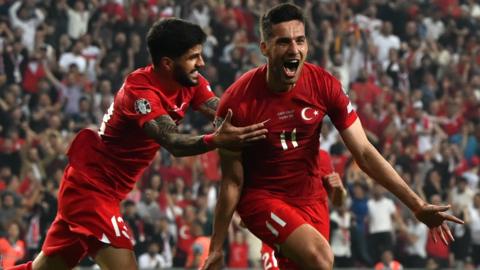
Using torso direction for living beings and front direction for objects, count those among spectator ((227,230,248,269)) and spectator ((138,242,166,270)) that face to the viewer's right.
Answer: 0

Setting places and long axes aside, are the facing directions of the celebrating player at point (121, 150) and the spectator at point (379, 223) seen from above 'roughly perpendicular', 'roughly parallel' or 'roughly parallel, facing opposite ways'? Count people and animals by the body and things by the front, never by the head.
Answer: roughly perpendicular

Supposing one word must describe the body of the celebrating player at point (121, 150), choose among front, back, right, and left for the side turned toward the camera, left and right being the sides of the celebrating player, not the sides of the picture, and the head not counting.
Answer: right

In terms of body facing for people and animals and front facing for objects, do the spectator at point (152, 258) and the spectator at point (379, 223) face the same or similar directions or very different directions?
same or similar directions

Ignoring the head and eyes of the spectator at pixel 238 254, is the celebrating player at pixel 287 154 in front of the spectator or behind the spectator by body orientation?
in front

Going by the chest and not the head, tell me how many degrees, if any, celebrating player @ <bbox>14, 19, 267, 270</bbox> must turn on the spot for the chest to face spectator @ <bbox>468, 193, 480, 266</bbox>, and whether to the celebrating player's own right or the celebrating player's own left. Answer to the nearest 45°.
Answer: approximately 45° to the celebrating player's own left

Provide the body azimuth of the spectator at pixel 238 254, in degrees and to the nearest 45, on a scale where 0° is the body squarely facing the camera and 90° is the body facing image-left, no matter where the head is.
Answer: approximately 0°

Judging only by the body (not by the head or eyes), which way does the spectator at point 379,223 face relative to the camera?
toward the camera

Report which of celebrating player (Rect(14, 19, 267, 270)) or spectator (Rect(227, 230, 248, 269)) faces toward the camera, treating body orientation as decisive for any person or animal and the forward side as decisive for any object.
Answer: the spectator

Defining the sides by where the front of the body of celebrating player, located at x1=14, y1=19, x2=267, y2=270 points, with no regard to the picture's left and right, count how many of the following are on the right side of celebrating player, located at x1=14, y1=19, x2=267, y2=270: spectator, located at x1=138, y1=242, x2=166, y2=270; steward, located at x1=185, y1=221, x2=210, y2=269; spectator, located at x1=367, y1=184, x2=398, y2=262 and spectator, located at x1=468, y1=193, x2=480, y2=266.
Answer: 0

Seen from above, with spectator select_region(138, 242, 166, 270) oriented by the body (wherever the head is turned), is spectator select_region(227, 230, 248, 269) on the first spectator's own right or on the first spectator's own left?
on the first spectator's own left

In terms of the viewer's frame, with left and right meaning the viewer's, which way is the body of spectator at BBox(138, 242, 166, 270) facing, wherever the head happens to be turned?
facing the viewer

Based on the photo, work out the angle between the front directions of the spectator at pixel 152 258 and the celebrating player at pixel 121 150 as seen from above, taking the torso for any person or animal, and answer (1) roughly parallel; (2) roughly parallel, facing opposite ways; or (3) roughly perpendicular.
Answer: roughly perpendicular

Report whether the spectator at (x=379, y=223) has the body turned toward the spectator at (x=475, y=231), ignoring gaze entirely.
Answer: no

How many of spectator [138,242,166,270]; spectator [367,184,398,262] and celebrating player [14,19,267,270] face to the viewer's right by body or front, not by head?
1
